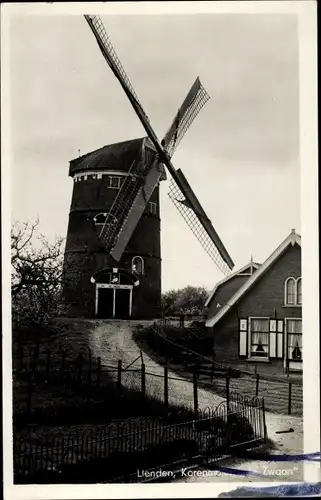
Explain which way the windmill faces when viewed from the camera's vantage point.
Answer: facing the viewer and to the right of the viewer
